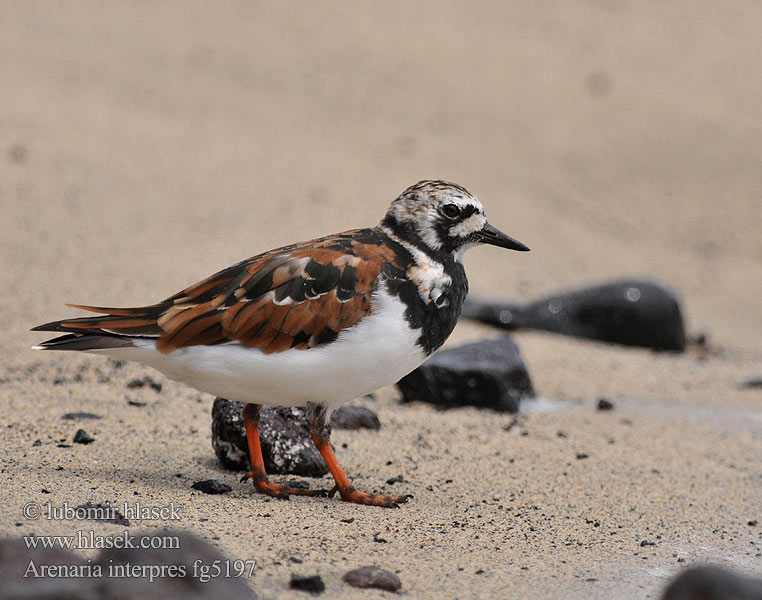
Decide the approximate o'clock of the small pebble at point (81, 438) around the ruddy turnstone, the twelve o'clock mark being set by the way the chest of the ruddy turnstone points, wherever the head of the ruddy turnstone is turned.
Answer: The small pebble is roughly at 7 o'clock from the ruddy turnstone.

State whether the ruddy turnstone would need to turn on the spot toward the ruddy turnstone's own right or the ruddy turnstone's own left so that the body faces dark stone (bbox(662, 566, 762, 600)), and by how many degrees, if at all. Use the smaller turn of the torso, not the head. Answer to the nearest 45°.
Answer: approximately 45° to the ruddy turnstone's own right

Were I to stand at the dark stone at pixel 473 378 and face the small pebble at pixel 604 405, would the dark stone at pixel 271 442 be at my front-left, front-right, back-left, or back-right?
back-right

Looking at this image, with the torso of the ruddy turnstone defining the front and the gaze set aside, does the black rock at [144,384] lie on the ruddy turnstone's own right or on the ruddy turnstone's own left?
on the ruddy turnstone's own left

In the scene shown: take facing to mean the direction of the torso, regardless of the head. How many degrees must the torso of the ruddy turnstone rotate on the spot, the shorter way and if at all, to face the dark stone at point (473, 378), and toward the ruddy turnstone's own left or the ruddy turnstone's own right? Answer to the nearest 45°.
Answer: approximately 45° to the ruddy turnstone's own left

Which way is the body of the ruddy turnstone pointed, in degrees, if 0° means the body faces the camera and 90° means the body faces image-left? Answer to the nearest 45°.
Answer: approximately 270°

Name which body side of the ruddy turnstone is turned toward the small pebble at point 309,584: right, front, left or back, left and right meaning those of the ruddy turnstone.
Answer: right

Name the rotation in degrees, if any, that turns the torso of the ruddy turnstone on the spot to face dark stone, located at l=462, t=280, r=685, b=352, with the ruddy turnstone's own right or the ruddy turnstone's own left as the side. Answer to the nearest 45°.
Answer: approximately 45° to the ruddy turnstone's own left

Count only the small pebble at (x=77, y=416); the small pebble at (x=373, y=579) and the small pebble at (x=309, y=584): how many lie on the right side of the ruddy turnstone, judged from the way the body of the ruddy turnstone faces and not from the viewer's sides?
2

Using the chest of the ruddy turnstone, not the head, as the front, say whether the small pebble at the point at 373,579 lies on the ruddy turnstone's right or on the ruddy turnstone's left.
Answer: on the ruddy turnstone's right
